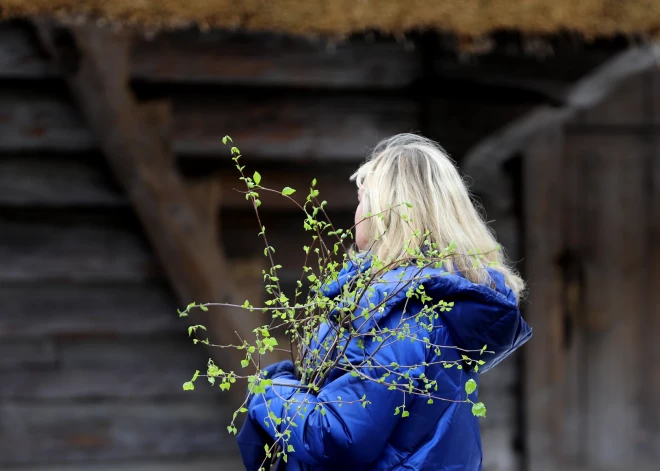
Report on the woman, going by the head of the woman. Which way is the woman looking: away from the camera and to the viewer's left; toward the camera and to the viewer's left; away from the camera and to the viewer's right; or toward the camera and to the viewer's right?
away from the camera and to the viewer's left

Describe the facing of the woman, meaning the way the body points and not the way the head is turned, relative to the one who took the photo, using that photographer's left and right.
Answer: facing away from the viewer and to the left of the viewer
